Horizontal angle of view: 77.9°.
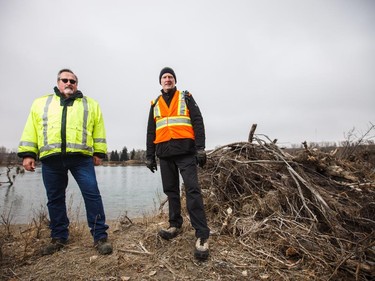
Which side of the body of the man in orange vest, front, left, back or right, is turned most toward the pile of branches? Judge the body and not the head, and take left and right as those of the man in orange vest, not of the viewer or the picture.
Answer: left

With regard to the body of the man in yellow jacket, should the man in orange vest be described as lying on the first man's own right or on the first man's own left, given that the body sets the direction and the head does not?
on the first man's own left

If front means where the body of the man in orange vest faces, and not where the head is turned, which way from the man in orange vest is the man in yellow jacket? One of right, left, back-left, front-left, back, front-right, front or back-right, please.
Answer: right

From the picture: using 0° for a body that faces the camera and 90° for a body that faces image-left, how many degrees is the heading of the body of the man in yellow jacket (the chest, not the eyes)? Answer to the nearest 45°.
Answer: approximately 0°

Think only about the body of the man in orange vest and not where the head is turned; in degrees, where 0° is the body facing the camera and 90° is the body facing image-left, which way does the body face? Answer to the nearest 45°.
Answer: approximately 0°

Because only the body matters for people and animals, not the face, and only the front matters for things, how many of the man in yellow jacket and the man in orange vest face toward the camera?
2

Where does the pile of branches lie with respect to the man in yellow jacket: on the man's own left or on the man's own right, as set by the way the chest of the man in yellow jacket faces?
on the man's own left
